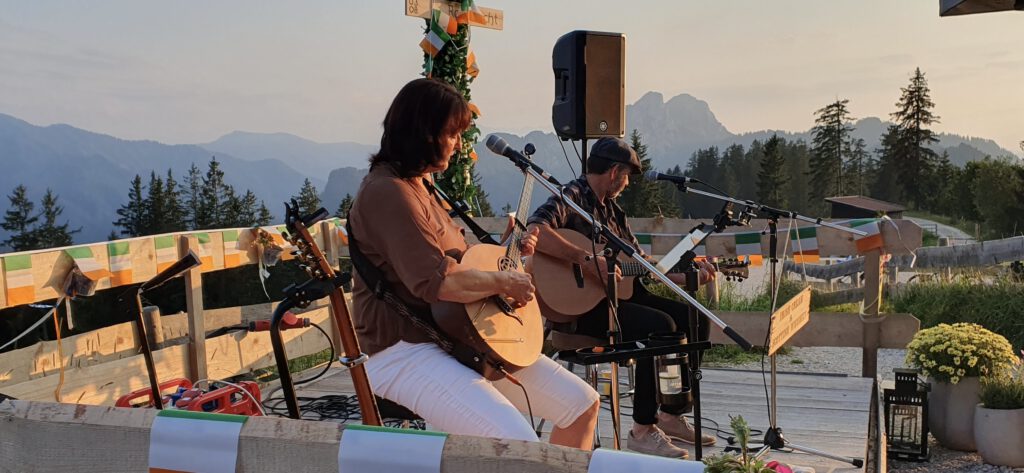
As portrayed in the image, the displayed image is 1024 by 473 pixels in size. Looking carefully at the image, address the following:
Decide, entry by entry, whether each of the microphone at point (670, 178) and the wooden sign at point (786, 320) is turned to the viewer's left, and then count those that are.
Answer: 1

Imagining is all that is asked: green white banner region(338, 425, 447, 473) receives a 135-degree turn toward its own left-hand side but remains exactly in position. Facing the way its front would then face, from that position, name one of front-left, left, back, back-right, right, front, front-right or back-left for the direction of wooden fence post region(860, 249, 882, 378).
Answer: front

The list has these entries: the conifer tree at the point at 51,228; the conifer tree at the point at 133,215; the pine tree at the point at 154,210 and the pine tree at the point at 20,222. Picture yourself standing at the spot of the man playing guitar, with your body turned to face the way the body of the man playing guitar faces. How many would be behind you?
4

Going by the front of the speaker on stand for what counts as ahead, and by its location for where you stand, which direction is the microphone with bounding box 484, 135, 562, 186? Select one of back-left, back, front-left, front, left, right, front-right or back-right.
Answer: front-right

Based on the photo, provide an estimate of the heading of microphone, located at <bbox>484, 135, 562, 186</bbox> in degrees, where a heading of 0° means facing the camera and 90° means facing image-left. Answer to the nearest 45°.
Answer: approximately 90°

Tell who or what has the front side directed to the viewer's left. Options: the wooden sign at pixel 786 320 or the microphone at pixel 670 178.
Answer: the microphone

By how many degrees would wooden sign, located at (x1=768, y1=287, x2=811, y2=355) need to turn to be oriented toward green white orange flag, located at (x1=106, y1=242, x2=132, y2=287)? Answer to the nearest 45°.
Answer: approximately 135° to its right

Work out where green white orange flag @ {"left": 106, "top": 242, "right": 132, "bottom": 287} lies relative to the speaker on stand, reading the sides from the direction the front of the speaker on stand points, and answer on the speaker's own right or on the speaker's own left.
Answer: on the speaker's own right

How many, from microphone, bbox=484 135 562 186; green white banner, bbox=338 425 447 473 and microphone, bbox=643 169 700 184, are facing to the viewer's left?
2

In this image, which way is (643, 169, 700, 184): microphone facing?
to the viewer's left
